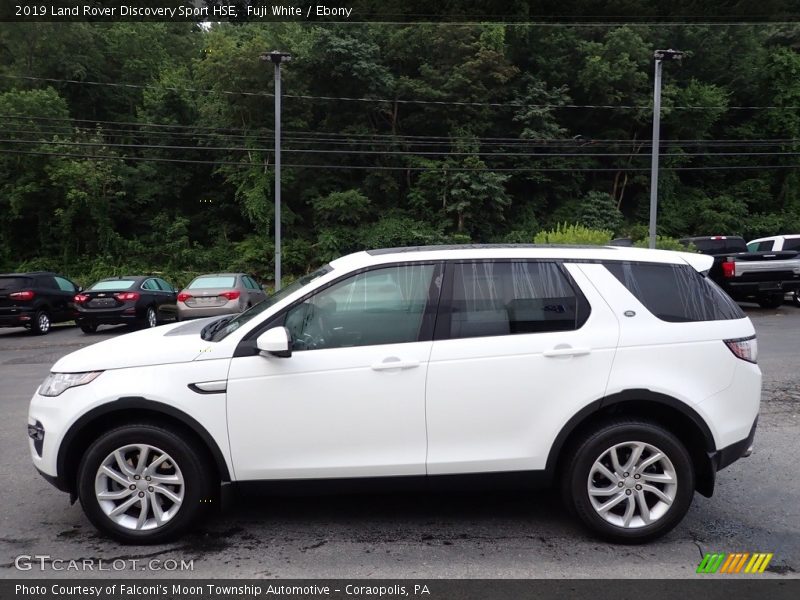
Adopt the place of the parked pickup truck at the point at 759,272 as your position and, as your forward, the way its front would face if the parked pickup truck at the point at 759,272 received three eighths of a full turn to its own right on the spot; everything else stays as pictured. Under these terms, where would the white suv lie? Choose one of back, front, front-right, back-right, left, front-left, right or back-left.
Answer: right

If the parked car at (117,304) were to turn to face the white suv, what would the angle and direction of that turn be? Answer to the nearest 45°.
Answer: approximately 135° to its right

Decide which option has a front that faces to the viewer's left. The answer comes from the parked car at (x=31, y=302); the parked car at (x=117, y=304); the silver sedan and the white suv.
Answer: the white suv

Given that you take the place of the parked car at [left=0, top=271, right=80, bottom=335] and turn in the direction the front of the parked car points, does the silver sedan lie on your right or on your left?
on your right

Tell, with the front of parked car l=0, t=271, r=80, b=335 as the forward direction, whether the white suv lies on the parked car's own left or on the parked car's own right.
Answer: on the parked car's own right

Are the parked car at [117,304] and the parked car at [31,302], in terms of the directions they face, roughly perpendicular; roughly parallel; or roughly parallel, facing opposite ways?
roughly parallel

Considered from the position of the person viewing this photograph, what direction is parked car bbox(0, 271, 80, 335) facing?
facing away from the viewer and to the right of the viewer

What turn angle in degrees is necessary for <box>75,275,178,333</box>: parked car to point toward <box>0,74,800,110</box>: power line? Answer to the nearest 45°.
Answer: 0° — it already faces it

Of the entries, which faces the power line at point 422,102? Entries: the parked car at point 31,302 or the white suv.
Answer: the parked car

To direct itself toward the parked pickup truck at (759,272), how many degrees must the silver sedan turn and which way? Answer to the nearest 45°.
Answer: approximately 45° to its right

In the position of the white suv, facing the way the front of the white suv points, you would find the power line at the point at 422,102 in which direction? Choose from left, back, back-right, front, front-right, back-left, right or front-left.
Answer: right

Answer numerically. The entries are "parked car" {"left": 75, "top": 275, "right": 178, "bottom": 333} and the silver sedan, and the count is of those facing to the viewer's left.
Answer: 0

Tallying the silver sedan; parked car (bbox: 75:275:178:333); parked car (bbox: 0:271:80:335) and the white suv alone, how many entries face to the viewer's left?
1

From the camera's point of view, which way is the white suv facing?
to the viewer's left

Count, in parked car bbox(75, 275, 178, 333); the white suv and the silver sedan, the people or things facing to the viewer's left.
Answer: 1

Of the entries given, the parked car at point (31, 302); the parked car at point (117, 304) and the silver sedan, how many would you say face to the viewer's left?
0

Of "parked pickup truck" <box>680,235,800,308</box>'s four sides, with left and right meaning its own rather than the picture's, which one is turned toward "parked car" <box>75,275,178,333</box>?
left

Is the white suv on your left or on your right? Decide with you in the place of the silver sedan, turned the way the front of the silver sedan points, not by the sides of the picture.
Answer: on your right
